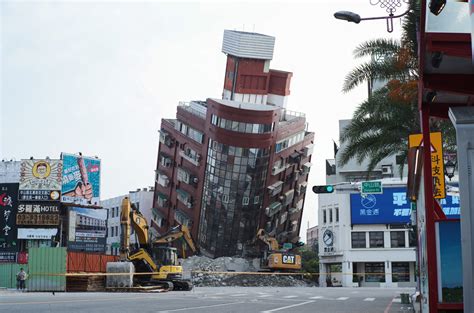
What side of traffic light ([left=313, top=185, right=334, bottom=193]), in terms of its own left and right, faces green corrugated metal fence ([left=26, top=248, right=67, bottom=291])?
right

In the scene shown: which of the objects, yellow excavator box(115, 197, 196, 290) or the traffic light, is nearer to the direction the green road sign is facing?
the traffic light

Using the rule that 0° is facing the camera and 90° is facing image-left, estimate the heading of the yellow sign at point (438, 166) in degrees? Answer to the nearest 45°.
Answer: approximately 0°

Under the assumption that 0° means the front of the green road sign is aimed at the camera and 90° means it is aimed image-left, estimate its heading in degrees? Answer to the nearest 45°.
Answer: approximately 0°

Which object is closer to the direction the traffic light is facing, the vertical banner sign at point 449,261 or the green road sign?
the vertical banner sign

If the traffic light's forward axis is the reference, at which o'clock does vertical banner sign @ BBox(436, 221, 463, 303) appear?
The vertical banner sign is roughly at 12 o'clock from the traffic light.

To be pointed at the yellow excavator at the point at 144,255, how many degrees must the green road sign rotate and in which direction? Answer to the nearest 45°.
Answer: approximately 90° to its right

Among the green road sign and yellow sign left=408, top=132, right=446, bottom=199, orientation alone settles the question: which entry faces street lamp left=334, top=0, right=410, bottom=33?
the green road sign

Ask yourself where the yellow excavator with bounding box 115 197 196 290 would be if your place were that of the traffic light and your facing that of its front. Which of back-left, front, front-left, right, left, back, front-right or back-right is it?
back-right
